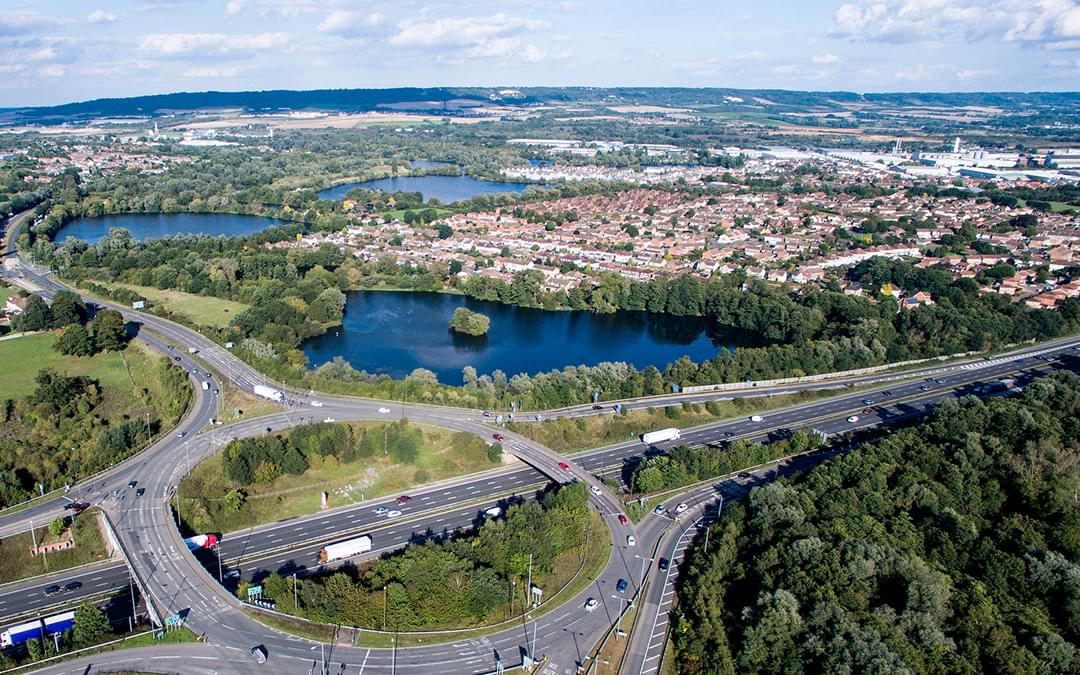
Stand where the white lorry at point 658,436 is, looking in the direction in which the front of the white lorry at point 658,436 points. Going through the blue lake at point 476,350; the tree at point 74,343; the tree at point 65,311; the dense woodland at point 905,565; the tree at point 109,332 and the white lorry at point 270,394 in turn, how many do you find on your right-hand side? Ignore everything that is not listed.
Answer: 1

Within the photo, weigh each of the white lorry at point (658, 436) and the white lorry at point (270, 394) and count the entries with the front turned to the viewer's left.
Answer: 0

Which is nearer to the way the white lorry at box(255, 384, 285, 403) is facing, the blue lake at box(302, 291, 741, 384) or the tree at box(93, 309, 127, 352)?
the blue lake

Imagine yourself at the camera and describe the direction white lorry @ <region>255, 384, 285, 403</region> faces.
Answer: facing the viewer and to the right of the viewer

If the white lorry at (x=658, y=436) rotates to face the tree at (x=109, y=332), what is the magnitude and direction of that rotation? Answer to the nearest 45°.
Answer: approximately 135° to its left

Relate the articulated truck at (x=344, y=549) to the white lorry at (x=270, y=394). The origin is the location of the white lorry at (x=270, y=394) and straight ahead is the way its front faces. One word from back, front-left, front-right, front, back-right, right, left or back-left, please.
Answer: front-right

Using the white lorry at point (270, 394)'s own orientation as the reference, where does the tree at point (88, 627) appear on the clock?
The tree is roughly at 2 o'clock from the white lorry.

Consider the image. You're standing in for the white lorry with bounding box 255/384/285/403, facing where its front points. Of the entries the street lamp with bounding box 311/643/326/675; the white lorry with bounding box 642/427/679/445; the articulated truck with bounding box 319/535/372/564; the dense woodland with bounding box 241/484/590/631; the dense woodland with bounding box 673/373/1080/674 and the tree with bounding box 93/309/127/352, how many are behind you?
1

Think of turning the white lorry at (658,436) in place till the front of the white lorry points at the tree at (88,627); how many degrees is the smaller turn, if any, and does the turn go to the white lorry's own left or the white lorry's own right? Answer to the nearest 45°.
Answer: approximately 180°

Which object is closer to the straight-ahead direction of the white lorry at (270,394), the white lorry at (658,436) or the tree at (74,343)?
the white lorry

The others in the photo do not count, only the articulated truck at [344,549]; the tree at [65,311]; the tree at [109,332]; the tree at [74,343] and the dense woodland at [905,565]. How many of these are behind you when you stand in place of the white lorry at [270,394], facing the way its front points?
3

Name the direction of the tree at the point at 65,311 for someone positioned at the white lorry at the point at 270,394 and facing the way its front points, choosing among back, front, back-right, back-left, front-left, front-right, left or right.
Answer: back

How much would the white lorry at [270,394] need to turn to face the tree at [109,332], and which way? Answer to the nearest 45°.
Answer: approximately 180°

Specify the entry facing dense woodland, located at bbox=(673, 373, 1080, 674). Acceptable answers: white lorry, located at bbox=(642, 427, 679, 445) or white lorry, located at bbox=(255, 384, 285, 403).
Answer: white lorry, located at bbox=(255, 384, 285, 403)

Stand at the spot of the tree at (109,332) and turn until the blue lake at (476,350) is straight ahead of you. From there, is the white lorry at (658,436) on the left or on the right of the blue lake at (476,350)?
right

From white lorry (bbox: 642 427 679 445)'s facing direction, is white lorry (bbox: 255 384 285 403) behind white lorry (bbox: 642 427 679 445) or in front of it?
behind

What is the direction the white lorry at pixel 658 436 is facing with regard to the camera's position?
facing away from the viewer and to the right of the viewer

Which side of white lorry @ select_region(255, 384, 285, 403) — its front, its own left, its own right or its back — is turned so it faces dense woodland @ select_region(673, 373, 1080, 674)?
front

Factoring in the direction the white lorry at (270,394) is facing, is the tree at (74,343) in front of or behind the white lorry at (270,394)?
behind

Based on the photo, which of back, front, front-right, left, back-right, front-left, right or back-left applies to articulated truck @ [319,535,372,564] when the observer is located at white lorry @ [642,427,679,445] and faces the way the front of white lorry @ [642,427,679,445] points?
back
